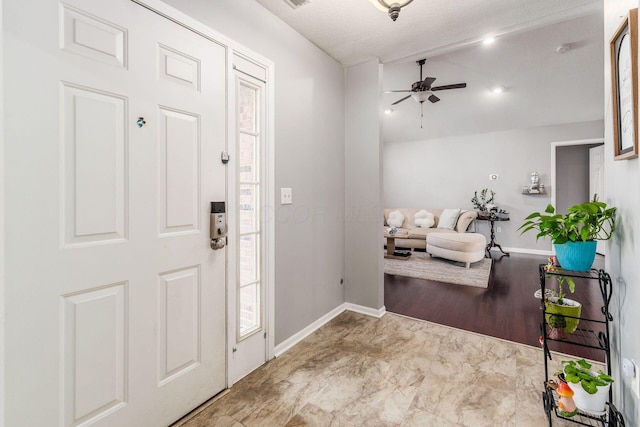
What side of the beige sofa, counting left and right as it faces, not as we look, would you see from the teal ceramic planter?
front

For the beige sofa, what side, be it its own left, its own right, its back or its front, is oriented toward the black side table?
left

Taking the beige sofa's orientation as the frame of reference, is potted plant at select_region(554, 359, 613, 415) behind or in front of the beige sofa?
in front

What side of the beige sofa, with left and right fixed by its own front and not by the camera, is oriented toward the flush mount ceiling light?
front

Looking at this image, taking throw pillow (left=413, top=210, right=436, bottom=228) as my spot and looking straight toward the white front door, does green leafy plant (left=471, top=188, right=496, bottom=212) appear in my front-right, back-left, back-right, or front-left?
back-left

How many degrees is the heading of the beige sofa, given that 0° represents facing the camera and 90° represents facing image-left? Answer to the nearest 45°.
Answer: approximately 0°

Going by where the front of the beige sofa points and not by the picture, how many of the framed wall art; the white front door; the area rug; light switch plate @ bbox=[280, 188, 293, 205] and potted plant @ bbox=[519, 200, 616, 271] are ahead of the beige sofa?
5

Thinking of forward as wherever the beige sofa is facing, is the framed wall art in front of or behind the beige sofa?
in front

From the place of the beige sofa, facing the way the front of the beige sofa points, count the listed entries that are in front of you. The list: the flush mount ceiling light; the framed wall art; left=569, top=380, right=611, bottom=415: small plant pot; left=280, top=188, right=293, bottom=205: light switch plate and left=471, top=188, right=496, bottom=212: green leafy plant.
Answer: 4

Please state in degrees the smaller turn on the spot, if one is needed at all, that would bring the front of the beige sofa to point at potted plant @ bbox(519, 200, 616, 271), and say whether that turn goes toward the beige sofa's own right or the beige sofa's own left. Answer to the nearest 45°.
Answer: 0° — it already faces it
